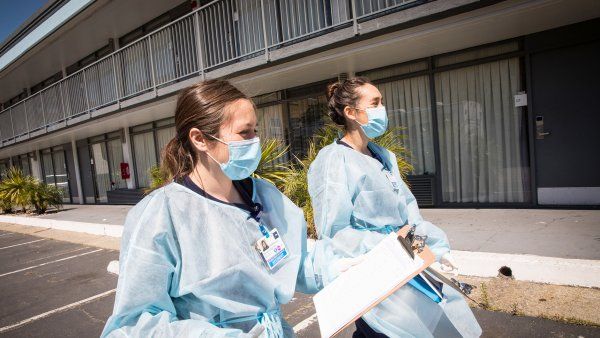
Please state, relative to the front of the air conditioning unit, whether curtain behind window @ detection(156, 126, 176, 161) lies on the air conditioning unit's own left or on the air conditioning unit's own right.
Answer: on the air conditioning unit's own right

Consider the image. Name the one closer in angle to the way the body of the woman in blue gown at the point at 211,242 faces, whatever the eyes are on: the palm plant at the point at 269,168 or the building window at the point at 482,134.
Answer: the building window

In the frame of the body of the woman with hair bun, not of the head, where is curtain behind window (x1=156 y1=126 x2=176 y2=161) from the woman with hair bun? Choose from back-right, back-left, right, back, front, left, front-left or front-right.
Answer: back

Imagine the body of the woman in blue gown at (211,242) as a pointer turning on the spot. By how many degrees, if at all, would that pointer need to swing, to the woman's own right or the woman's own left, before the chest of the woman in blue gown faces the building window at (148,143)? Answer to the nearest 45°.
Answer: approximately 135° to the woman's own left

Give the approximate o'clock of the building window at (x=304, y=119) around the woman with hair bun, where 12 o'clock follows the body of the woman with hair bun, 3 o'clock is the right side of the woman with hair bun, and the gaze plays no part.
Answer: The building window is roughly at 7 o'clock from the woman with hair bun.

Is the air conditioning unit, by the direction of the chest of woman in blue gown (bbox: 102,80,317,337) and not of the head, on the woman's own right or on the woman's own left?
on the woman's own left

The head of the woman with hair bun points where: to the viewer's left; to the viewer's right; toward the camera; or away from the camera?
to the viewer's right

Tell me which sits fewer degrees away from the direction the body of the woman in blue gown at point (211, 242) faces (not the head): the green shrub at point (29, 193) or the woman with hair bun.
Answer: the woman with hair bun

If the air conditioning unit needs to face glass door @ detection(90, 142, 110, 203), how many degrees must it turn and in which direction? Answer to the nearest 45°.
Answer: approximately 90° to its right

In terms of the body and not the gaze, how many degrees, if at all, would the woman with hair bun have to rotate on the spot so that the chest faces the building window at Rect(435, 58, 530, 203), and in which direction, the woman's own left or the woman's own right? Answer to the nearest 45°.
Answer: approximately 135° to the woman's own left

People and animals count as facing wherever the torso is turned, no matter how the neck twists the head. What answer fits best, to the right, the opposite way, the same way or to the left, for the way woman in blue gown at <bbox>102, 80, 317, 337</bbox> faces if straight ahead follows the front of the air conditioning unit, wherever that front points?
to the left

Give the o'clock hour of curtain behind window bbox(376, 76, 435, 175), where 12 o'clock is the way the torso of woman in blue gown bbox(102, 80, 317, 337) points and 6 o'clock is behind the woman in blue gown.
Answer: The curtain behind window is roughly at 9 o'clock from the woman in blue gown.

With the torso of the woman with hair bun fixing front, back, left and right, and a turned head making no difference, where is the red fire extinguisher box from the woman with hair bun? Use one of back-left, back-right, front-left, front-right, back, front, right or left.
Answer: back
